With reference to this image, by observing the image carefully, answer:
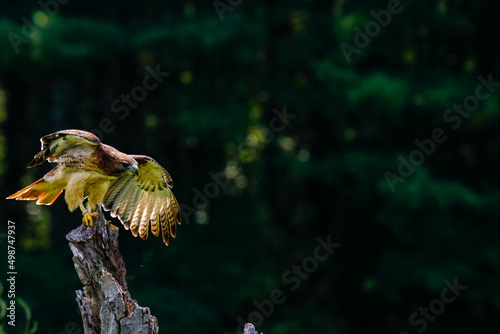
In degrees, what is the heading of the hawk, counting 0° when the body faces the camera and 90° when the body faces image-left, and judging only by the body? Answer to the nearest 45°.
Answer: approximately 315°
